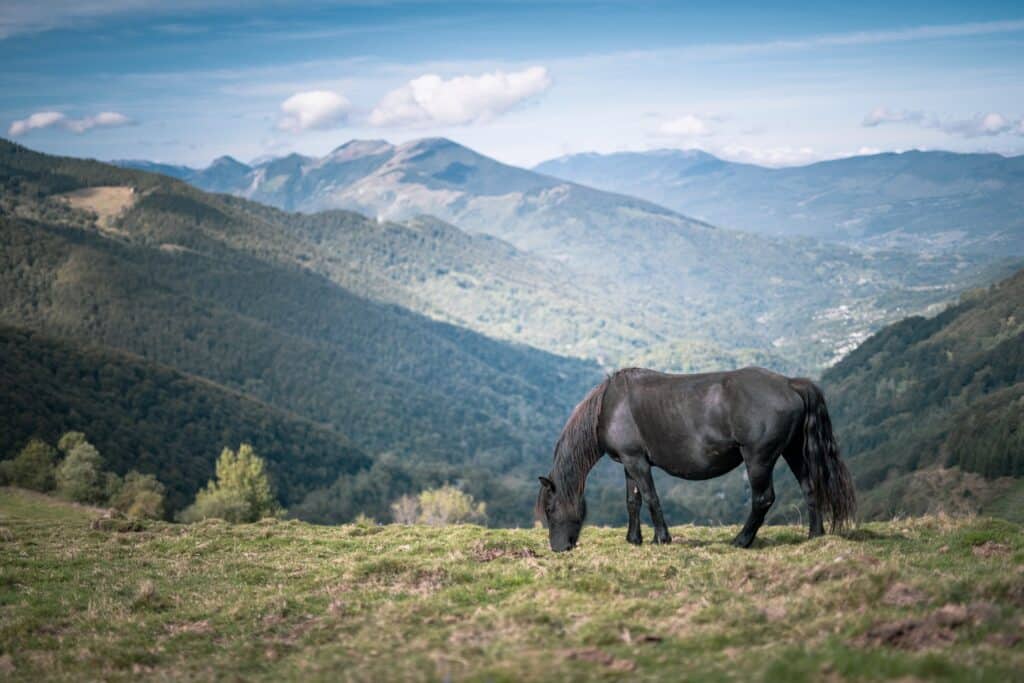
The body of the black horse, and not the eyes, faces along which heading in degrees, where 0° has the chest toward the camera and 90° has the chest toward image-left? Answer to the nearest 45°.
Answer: approximately 90°
